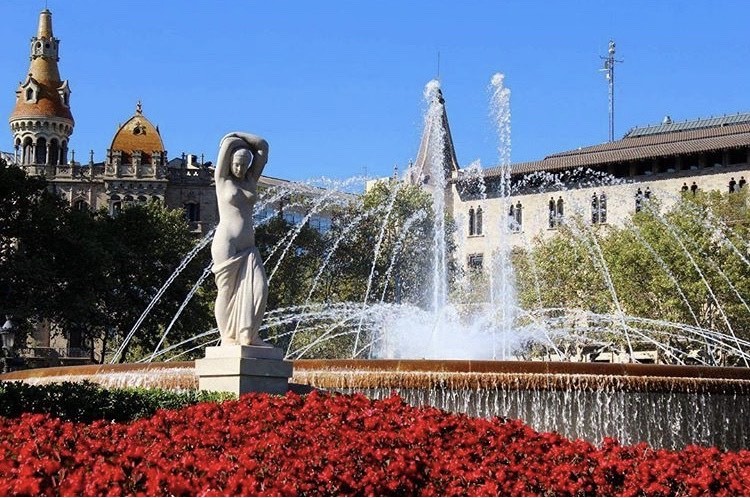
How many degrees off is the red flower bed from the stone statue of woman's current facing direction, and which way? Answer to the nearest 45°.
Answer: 0° — it already faces it

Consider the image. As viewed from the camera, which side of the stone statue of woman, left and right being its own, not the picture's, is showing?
front

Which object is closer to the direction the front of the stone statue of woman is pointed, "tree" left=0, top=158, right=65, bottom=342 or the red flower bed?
the red flower bed
